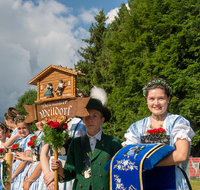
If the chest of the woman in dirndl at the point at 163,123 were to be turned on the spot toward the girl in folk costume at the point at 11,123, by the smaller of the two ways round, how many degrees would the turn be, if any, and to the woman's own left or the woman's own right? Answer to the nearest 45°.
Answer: approximately 135° to the woman's own right

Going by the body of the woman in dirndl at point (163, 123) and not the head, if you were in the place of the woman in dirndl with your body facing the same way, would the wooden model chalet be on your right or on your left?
on your right

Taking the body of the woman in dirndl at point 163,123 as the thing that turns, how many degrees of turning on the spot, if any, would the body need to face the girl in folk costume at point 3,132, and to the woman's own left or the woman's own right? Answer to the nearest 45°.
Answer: approximately 135° to the woman's own right

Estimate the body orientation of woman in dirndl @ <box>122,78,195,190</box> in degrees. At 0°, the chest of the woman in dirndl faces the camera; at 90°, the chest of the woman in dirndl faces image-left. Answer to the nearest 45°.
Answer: approximately 0°

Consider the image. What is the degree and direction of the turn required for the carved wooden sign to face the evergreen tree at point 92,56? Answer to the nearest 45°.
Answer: approximately 180°

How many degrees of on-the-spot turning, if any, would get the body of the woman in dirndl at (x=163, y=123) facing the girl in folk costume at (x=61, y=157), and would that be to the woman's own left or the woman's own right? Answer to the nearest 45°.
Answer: approximately 135° to the woman's own right

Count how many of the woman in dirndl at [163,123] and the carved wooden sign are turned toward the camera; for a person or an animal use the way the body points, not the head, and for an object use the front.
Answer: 2

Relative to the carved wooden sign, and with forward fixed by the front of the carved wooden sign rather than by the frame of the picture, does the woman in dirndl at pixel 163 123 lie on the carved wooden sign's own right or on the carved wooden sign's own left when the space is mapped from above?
on the carved wooden sign's own left

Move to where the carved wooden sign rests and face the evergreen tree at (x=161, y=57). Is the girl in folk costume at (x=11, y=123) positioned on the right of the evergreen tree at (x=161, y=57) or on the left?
left
